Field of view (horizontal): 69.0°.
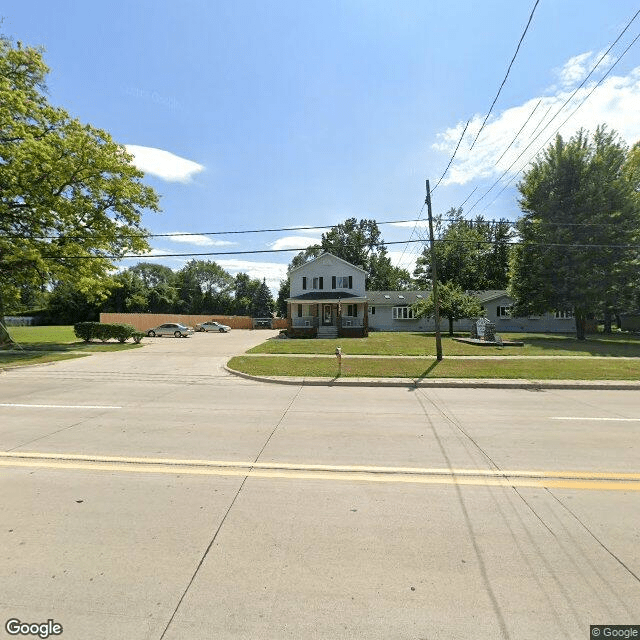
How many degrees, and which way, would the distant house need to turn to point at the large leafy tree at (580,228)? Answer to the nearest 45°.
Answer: approximately 90° to its left

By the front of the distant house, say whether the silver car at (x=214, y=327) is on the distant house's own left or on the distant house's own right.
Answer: on the distant house's own right

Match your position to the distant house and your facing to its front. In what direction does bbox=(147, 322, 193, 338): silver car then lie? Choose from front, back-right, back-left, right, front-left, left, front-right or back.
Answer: right

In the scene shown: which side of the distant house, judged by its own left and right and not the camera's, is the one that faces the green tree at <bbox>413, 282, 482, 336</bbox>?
front

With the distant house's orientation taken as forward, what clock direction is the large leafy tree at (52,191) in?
The large leafy tree is roughly at 1 o'clock from the distant house.

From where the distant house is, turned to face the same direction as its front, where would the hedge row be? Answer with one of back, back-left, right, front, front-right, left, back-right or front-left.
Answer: front-right

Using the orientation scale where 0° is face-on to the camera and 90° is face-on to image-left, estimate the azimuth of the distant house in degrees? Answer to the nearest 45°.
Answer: approximately 0°

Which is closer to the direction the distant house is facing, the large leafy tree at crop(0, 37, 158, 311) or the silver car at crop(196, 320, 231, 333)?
the large leafy tree
